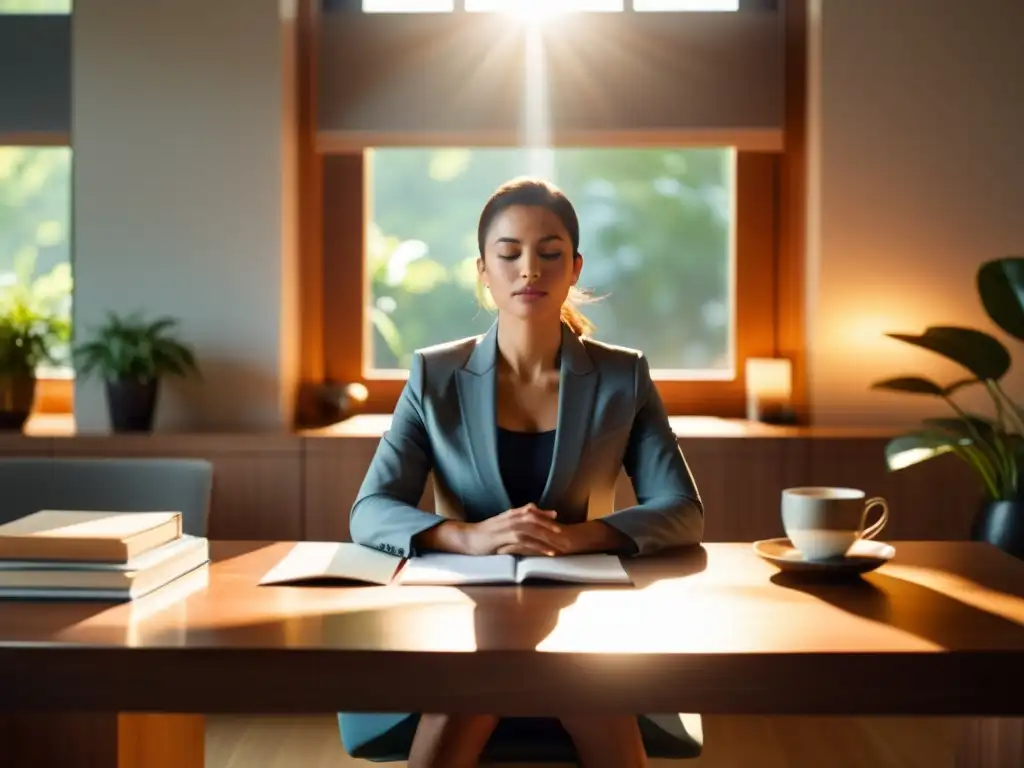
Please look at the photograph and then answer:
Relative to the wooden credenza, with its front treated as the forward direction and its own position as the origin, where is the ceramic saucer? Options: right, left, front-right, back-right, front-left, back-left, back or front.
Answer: front

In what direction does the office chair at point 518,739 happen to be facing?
toward the camera

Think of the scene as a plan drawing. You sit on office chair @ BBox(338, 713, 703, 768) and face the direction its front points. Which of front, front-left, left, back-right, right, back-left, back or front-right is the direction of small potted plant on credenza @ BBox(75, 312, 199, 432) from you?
back-right

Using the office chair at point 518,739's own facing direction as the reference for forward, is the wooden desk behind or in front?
in front

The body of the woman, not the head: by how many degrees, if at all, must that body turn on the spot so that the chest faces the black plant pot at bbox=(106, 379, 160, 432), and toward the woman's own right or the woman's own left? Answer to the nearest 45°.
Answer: approximately 135° to the woman's own right

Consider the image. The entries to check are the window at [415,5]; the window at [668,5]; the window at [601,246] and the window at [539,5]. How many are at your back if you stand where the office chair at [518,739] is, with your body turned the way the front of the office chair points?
4

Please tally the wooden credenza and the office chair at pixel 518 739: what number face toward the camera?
2

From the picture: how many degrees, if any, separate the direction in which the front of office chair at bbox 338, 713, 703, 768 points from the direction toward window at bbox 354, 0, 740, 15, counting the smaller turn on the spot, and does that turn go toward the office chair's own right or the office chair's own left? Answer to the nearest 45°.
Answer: approximately 180°

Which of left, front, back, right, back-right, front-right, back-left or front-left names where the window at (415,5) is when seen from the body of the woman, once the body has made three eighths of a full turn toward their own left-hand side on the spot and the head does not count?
front-left

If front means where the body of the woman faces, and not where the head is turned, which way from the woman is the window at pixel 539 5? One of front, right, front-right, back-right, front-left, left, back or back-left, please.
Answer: back

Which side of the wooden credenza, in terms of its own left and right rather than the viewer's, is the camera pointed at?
front

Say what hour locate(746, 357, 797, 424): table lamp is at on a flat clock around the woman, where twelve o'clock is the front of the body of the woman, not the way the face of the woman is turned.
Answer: The table lamp is roughly at 7 o'clock from the woman.

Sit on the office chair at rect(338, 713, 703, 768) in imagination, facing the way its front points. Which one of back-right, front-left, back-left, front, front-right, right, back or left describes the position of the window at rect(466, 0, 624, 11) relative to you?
back

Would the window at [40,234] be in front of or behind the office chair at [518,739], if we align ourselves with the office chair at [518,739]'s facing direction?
behind
